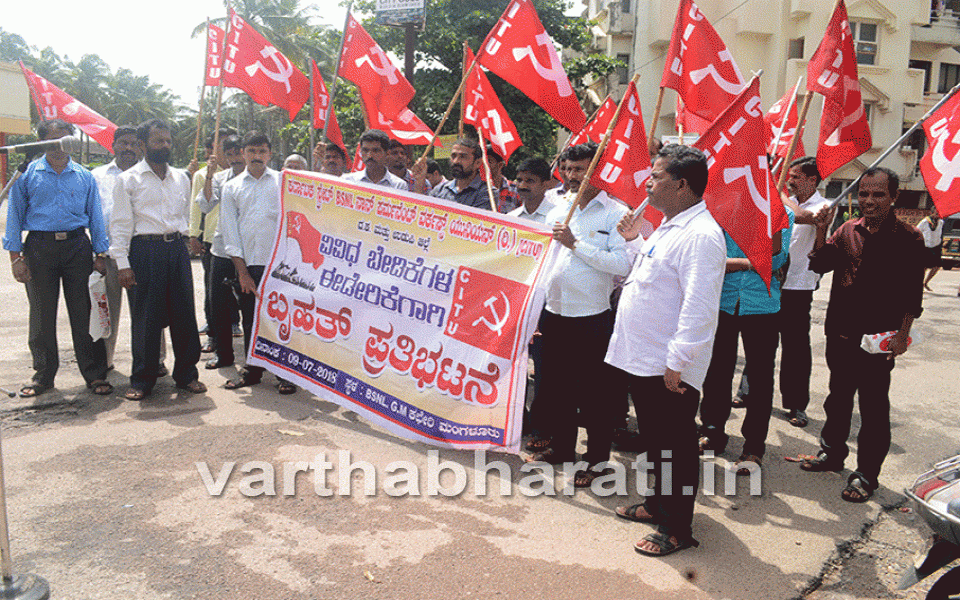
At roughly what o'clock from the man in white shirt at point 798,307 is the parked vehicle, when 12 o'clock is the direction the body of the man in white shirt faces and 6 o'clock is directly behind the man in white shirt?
The parked vehicle is roughly at 10 o'clock from the man in white shirt.

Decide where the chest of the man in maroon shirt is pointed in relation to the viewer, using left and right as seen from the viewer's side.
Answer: facing the viewer and to the left of the viewer

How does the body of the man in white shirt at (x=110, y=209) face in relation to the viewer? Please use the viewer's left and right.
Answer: facing the viewer

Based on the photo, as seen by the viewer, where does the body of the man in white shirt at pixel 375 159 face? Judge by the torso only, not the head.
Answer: toward the camera

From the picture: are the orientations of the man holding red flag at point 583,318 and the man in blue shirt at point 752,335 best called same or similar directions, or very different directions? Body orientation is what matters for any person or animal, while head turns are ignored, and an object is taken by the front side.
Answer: same or similar directions

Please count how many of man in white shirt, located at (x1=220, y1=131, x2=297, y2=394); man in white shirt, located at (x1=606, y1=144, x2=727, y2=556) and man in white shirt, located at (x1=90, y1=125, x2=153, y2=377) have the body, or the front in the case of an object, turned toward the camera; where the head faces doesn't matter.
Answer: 2

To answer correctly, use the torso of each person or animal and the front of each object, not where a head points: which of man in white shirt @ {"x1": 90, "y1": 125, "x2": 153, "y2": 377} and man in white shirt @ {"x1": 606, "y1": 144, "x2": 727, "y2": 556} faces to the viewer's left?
man in white shirt @ {"x1": 606, "y1": 144, "x2": 727, "y2": 556}

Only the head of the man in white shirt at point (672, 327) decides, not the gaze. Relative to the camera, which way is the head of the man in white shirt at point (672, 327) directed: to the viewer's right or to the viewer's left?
to the viewer's left

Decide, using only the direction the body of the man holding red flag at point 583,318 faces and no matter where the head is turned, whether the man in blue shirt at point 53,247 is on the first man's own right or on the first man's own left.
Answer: on the first man's own right

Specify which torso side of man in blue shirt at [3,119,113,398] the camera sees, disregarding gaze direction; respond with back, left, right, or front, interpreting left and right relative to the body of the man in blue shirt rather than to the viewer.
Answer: front

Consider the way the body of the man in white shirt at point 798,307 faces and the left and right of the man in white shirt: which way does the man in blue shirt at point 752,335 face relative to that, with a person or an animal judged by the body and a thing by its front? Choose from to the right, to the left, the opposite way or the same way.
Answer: the same way

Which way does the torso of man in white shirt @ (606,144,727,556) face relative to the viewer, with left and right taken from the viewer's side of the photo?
facing to the left of the viewer

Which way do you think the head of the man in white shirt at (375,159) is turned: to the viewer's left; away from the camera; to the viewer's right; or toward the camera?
toward the camera
